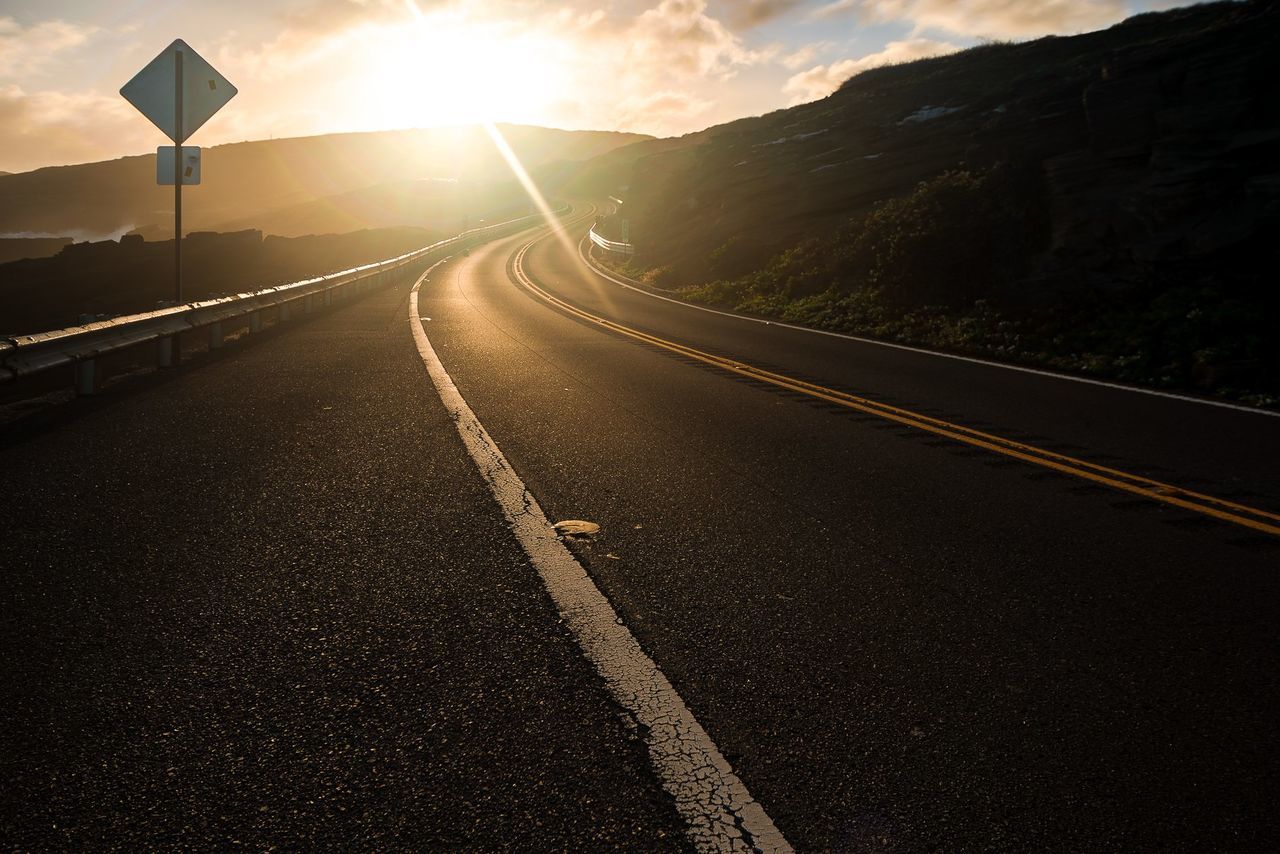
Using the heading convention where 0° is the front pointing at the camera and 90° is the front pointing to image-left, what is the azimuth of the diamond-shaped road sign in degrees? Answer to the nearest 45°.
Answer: approximately 180°

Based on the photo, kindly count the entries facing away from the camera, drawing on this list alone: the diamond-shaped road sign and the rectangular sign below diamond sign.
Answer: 2

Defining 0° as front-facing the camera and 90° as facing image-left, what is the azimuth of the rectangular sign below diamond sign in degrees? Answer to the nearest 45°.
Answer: approximately 180°
